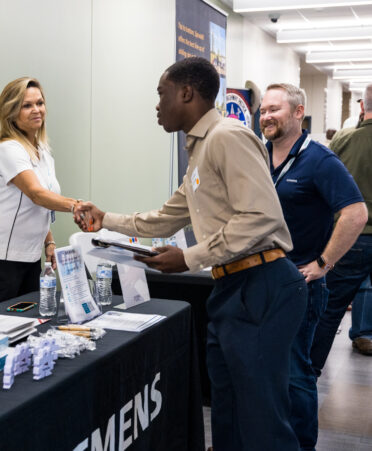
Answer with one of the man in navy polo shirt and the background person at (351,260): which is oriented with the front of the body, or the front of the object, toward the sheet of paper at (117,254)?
the man in navy polo shirt

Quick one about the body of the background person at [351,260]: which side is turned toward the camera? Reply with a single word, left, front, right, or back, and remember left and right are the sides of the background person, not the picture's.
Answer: back

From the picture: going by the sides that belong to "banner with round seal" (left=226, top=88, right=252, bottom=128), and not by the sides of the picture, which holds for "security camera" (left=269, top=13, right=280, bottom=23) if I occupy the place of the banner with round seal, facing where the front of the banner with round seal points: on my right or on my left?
on my left

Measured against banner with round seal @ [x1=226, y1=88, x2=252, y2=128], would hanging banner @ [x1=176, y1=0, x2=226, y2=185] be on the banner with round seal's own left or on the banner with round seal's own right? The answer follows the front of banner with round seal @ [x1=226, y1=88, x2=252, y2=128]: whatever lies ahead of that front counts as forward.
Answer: on the banner with round seal's own right

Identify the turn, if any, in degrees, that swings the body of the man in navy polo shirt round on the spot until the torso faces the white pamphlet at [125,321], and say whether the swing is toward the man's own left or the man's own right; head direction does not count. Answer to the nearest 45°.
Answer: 0° — they already face it

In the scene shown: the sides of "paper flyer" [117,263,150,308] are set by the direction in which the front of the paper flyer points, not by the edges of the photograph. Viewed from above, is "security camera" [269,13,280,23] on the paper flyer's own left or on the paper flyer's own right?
on the paper flyer's own left

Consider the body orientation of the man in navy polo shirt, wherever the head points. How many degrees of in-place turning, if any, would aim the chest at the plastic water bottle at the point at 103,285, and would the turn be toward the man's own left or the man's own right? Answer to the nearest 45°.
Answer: approximately 45° to the man's own right

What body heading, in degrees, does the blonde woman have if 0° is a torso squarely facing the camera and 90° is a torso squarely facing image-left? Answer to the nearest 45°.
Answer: approximately 315°

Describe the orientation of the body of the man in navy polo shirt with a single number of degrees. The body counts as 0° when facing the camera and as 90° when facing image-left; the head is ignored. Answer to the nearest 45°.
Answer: approximately 45°

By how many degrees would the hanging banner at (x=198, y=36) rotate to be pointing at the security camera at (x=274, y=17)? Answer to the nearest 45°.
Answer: approximately 135° to its left

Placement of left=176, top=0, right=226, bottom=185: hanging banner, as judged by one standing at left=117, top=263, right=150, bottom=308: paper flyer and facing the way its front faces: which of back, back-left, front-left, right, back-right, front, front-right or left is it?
back-left
